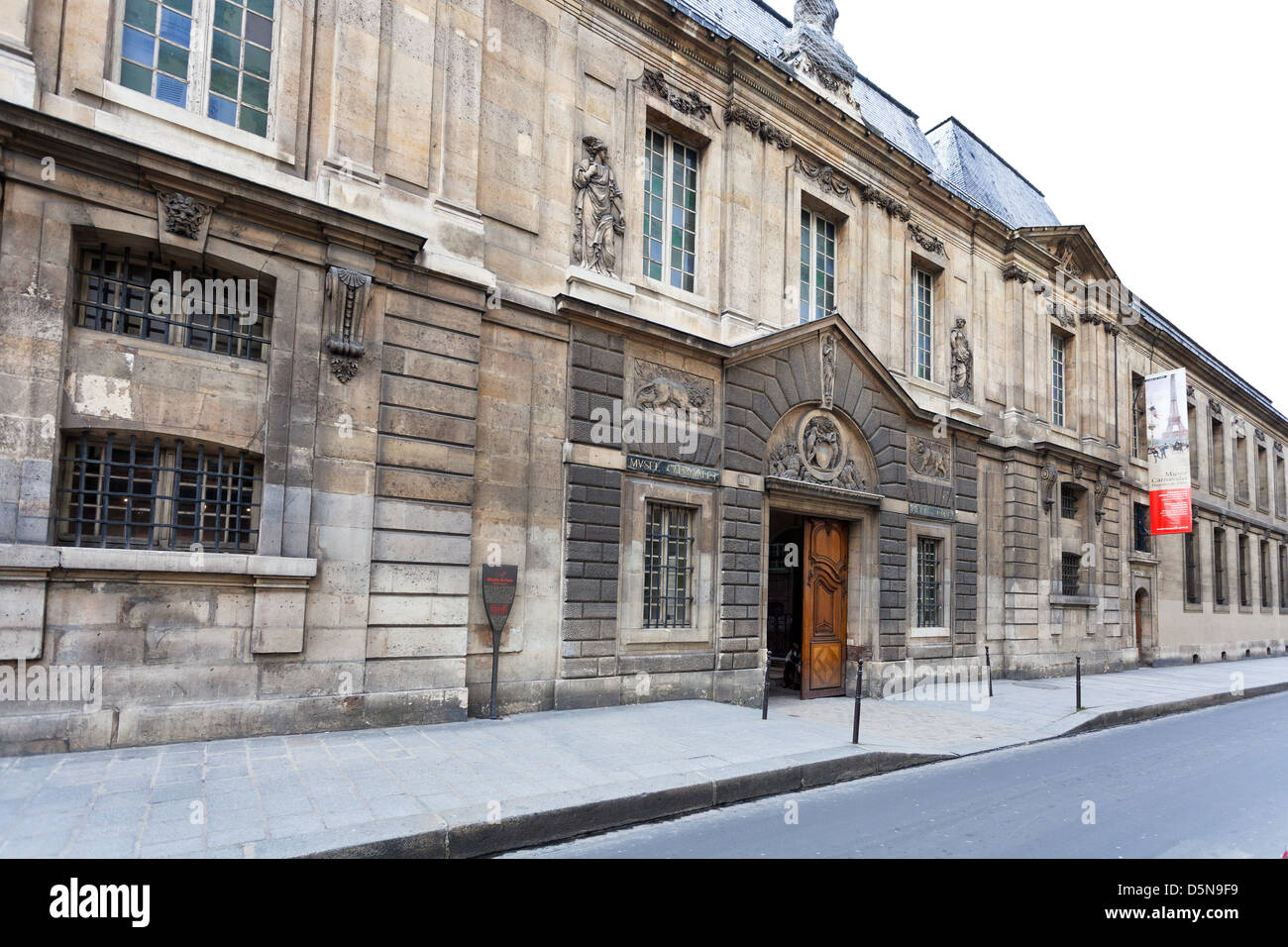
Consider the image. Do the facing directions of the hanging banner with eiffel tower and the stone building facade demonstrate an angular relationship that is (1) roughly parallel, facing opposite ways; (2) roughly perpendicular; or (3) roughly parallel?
roughly perpendicular

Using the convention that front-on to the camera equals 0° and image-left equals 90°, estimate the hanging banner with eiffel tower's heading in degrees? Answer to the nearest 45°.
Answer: approximately 0°

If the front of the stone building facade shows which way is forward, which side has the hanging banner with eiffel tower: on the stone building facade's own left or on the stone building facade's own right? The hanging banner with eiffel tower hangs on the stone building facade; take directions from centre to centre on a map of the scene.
on the stone building facade's own left
